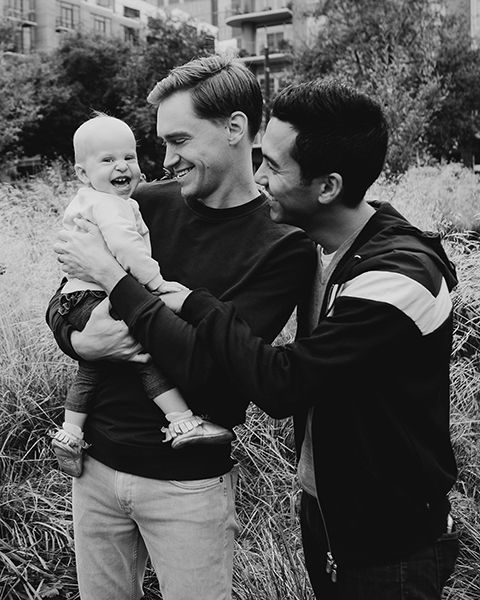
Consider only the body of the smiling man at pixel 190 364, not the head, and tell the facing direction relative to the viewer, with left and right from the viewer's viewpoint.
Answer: facing the viewer and to the left of the viewer

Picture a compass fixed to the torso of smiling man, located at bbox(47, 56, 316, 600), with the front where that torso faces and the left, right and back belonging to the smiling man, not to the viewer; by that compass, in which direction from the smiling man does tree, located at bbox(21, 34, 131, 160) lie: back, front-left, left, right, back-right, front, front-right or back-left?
back-right

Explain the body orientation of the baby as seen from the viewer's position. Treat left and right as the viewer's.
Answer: facing the viewer and to the right of the viewer

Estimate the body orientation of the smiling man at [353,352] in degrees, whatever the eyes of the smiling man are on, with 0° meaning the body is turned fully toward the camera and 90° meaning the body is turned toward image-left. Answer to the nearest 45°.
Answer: approximately 90°

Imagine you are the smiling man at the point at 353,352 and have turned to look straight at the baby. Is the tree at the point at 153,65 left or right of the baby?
right

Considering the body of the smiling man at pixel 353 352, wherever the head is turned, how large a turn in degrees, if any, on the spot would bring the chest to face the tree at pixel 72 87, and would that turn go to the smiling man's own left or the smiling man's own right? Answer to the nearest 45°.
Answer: approximately 90° to the smiling man's own right

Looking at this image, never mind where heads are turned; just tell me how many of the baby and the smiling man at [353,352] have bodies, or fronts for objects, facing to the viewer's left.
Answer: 1

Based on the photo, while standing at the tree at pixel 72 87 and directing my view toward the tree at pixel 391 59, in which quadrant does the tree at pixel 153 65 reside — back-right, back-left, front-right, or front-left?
front-left

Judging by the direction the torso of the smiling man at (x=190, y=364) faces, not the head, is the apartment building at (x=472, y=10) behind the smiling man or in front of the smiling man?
behind

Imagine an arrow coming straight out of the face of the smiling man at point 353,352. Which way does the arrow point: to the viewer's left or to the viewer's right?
to the viewer's left

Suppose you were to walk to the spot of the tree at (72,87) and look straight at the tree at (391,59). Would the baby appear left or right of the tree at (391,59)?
right

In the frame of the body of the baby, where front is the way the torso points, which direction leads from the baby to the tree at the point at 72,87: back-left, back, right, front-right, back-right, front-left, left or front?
back-left

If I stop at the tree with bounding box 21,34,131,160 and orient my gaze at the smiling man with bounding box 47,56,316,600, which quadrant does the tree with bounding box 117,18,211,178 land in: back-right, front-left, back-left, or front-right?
front-left
